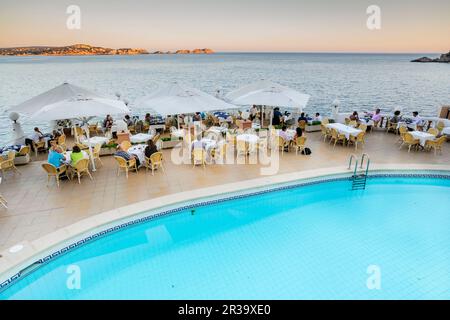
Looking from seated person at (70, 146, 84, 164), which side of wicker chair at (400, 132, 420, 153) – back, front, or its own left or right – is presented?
back

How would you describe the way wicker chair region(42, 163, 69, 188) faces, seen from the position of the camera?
facing away from the viewer and to the right of the viewer

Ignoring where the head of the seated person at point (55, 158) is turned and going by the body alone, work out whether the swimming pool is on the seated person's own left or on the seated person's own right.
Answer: on the seated person's own right

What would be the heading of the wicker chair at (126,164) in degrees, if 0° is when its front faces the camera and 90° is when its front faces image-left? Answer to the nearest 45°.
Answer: approximately 225°

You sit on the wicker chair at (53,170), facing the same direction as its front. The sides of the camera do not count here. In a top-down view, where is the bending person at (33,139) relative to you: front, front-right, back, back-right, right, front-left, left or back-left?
front-left

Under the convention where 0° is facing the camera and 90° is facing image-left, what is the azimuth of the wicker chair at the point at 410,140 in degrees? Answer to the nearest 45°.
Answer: approximately 225°

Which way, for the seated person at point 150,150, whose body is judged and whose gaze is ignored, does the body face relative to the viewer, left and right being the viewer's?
facing away from the viewer and to the left of the viewer

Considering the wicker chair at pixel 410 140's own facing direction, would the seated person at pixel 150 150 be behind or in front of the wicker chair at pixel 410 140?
behind

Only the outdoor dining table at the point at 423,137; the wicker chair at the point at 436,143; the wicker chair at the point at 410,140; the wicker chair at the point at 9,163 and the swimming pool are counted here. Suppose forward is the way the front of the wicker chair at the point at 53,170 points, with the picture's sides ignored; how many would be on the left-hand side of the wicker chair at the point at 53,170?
1

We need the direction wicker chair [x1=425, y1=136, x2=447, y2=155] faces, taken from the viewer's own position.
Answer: facing away from the viewer and to the left of the viewer

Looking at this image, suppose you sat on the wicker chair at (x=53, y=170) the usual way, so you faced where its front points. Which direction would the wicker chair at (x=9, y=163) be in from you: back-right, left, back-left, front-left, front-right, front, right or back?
left

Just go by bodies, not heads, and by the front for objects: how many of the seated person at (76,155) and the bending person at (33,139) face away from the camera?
1

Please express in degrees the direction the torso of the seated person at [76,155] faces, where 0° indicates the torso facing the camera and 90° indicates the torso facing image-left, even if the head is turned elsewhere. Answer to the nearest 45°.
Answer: approximately 180°
